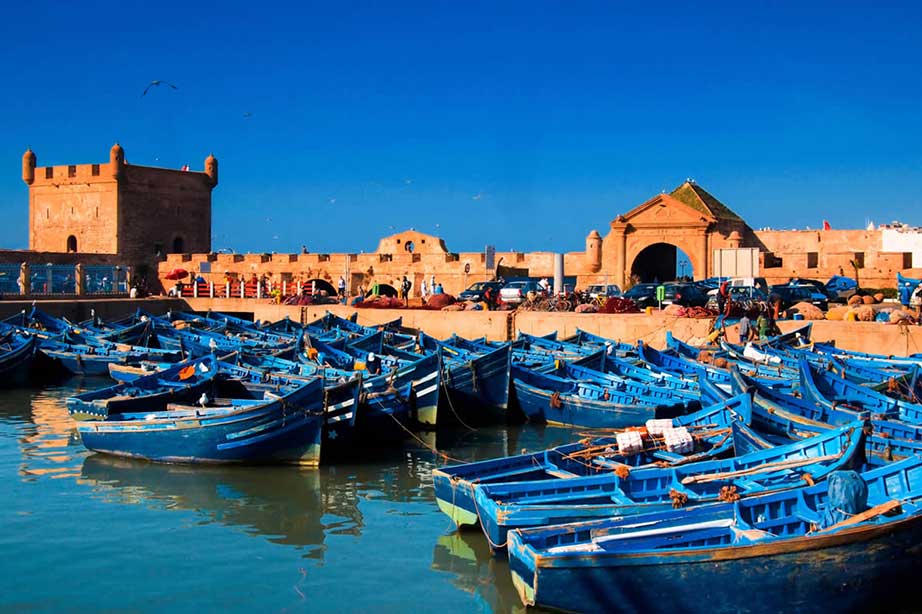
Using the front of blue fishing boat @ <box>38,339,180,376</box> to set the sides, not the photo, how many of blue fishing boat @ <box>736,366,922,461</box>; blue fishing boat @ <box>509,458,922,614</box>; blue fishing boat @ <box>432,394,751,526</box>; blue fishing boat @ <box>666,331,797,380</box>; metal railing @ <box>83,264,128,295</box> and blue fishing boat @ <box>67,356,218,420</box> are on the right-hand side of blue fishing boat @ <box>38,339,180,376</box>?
1

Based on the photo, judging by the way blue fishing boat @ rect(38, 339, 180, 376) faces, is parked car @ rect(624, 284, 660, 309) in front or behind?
behind

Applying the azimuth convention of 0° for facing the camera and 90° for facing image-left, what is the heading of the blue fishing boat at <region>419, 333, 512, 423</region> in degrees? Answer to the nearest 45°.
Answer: approximately 315°

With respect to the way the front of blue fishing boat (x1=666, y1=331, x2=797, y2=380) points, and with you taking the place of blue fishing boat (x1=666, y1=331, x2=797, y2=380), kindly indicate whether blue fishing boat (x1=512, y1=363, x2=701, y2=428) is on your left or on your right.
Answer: on your left

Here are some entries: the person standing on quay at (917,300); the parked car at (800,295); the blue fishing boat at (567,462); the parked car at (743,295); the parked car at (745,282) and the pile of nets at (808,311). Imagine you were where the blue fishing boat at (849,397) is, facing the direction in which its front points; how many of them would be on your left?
1

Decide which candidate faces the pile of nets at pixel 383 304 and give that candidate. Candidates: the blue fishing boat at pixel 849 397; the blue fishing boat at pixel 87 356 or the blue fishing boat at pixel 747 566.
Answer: the blue fishing boat at pixel 849 397

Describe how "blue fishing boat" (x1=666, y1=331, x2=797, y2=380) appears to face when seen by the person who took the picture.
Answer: facing away from the viewer and to the left of the viewer

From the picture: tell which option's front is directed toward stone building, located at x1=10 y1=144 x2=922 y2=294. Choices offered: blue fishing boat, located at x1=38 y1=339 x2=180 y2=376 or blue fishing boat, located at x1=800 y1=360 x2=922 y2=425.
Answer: blue fishing boat, located at x1=800 y1=360 x2=922 y2=425
